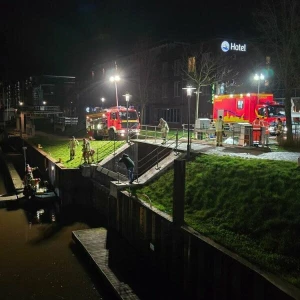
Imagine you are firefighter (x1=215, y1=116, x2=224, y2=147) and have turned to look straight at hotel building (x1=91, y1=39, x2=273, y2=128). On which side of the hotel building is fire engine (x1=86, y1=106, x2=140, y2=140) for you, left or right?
left

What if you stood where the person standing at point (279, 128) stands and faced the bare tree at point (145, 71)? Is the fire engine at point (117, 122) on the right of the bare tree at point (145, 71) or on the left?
left

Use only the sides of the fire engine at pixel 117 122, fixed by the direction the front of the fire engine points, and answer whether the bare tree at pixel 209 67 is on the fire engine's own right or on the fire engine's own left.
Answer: on the fire engine's own left

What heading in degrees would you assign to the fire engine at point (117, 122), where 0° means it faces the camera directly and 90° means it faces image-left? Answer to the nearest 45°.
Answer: approximately 315°

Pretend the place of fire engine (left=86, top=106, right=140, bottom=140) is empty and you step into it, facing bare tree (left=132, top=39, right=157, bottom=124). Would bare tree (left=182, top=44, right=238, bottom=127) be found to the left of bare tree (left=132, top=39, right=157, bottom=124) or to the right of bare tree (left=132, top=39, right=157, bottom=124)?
right
